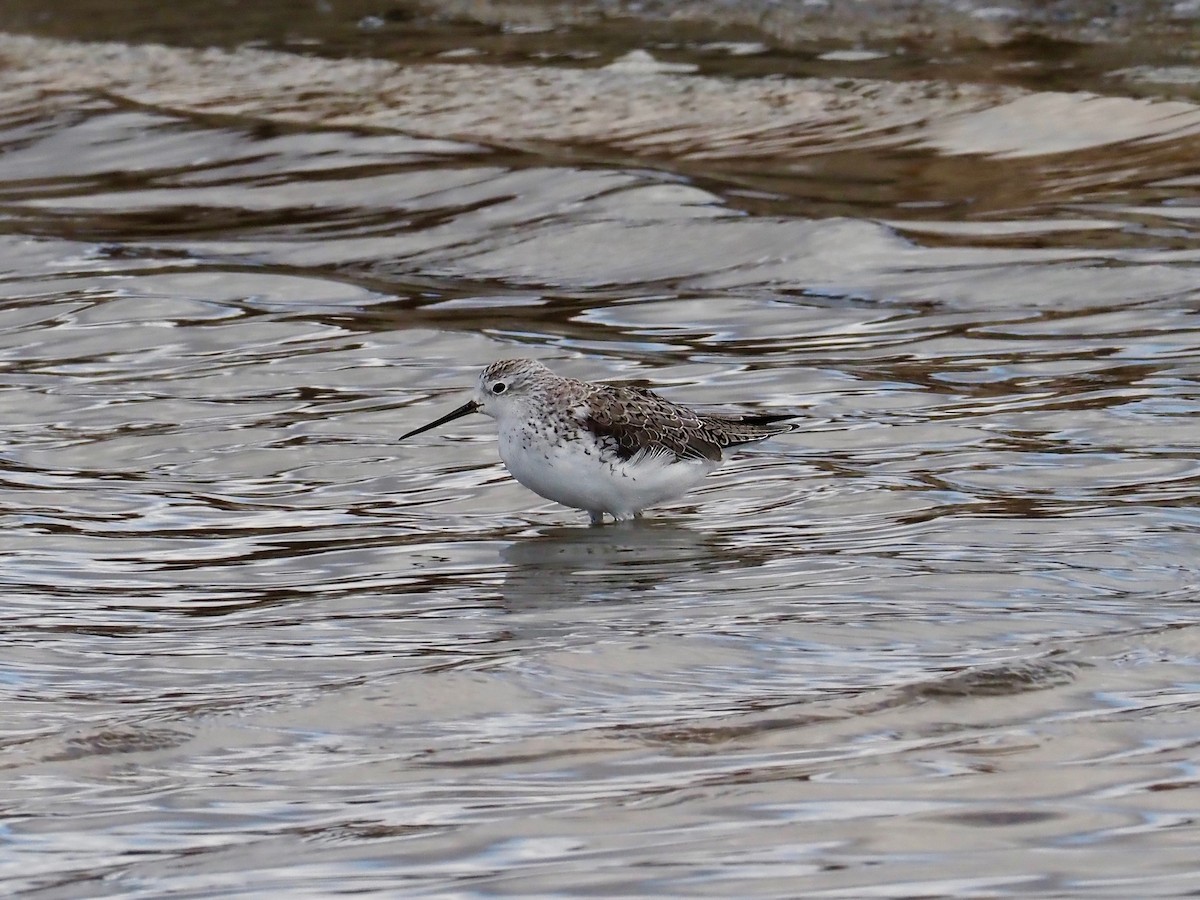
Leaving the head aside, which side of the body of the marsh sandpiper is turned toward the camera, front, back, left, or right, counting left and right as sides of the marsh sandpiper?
left
